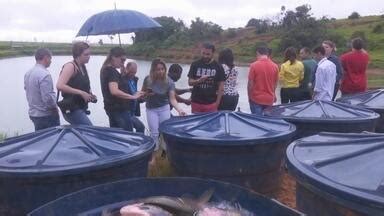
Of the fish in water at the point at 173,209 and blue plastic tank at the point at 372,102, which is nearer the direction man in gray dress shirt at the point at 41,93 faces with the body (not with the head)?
the blue plastic tank

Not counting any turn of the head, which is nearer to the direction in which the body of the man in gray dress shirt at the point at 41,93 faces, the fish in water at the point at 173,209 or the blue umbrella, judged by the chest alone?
the blue umbrella

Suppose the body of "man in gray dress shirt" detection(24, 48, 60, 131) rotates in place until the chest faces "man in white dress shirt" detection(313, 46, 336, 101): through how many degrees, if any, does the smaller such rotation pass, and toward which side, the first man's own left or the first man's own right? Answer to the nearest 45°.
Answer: approximately 45° to the first man's own right

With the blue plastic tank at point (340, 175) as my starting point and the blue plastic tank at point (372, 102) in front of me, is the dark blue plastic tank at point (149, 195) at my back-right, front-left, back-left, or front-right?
back-left

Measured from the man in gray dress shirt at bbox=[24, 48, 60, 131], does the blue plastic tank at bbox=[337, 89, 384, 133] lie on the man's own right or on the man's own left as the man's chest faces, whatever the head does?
on the man's own right

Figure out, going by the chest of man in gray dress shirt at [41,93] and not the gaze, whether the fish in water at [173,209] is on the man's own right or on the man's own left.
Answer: on the man's own right

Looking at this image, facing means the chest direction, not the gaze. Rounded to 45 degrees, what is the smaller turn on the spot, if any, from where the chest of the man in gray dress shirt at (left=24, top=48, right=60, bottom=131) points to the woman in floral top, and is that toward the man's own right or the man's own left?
approximately 45° to the man's own right

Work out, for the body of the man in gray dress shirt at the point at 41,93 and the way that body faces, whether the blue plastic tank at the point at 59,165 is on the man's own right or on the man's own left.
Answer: on the man's own right

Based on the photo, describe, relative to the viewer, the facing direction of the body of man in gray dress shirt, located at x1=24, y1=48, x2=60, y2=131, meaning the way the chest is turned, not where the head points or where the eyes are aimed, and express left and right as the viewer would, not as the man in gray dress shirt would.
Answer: facing away from the viewer and to the right of the viewer
